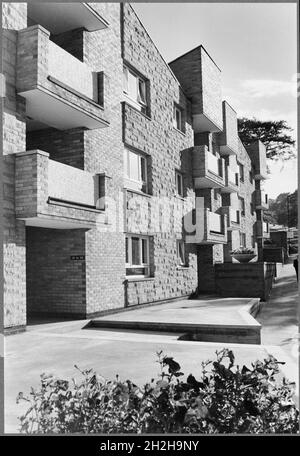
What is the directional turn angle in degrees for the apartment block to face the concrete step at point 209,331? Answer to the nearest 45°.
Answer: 0° — it already faces it

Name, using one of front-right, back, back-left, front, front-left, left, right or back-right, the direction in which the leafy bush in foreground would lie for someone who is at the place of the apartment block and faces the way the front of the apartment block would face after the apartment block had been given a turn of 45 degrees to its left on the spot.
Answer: right
